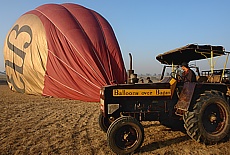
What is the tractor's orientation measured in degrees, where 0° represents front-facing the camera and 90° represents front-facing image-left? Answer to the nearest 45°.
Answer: approximately 45°

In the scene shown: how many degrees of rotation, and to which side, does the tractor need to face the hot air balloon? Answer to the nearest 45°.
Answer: approximately 90° to its right
